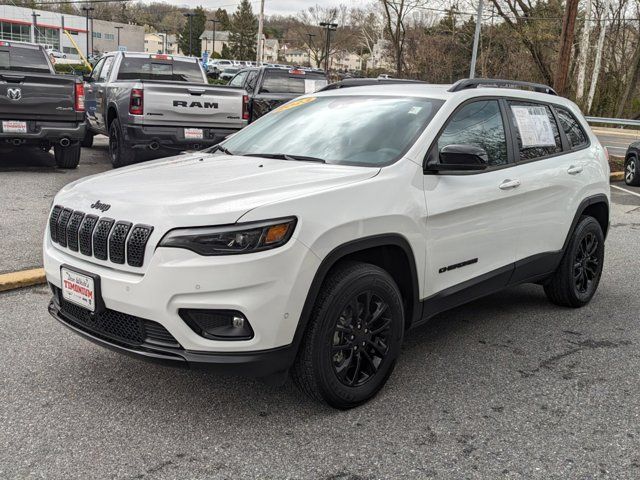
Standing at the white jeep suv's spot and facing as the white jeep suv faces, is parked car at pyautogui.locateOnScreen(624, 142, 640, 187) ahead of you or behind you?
behind

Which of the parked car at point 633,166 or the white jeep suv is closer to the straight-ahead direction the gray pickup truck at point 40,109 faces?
the parked car

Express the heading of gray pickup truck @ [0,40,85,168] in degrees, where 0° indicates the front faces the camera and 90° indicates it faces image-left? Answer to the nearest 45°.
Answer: approximately 180°

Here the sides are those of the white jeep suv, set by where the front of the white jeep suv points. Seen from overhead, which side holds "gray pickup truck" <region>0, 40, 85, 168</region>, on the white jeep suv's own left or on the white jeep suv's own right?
on the white jeep suv's own right

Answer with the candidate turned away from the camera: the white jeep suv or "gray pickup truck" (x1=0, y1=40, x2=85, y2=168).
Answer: the gray pickup truck

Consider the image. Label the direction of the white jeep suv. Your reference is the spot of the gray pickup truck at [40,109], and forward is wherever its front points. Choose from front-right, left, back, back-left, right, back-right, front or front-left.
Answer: back

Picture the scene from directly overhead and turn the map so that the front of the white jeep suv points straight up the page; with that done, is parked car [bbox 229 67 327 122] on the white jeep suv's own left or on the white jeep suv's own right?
on the white jeep suv's own right

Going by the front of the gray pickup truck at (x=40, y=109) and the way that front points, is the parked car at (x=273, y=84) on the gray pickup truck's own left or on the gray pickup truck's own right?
on the gray pickup truck's own right

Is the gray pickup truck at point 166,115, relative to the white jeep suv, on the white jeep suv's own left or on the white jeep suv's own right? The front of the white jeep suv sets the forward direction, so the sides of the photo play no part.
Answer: on the white jeep suv's own right

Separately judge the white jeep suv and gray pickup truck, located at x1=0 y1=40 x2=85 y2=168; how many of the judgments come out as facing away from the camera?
1

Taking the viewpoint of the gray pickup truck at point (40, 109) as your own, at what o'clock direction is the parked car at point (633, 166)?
The parked car is roughly at 3 o'clock from the gray pickup truck.
